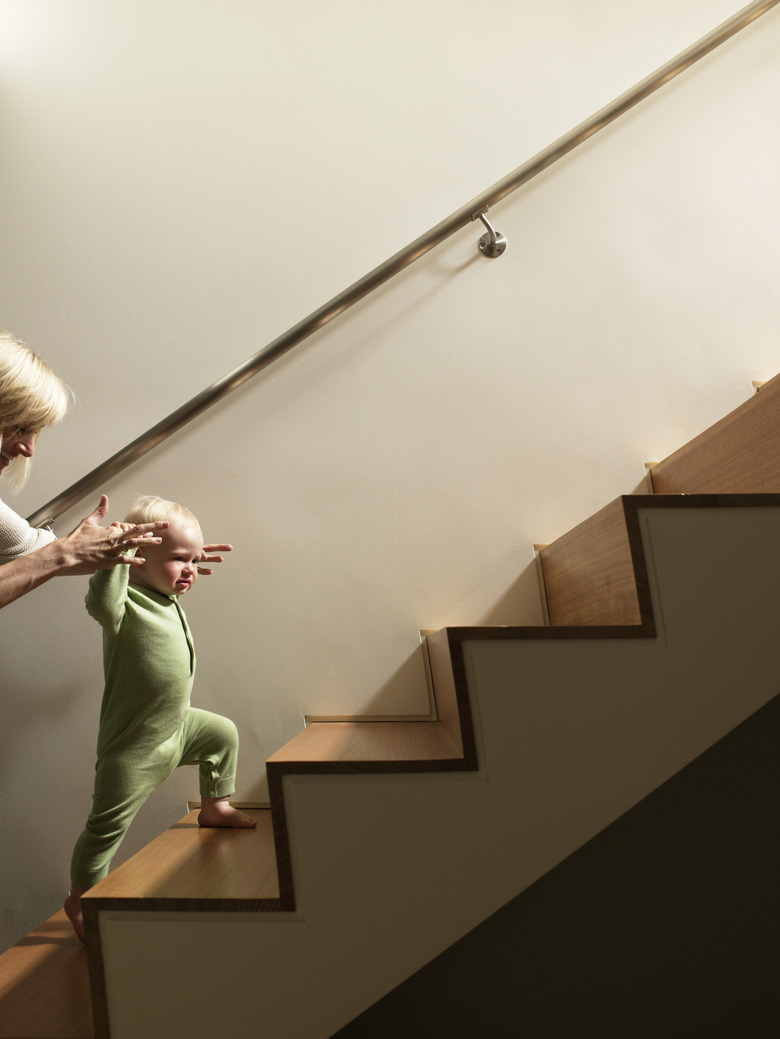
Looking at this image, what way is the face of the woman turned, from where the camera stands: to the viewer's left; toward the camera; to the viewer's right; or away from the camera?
to the viewer's right

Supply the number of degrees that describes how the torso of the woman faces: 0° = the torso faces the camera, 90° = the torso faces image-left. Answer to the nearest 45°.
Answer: approximately 270°
